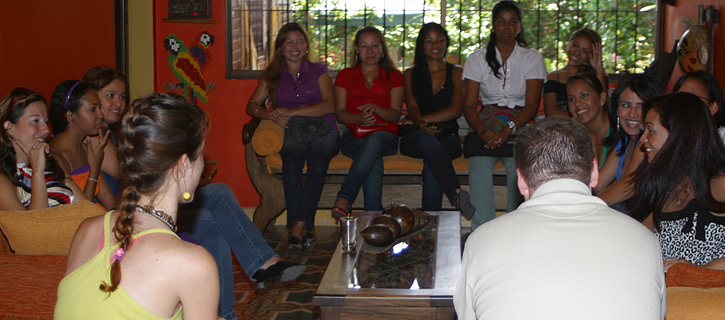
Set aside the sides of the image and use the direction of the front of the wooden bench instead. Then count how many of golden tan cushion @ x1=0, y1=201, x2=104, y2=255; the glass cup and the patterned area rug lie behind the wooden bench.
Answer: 0

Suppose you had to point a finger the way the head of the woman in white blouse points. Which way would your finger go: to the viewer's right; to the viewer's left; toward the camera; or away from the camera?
toward the camera

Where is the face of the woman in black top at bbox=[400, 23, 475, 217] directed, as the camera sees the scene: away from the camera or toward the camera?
toward the camera

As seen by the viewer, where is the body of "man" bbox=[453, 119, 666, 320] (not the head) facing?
away from the camera

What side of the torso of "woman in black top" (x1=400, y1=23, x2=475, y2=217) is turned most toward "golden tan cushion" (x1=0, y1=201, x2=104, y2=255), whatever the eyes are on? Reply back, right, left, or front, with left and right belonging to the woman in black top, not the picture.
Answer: front

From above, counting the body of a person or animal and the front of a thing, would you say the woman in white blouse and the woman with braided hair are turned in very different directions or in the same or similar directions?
very different directions

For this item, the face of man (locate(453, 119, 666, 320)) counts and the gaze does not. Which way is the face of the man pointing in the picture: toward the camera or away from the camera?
away from the camera

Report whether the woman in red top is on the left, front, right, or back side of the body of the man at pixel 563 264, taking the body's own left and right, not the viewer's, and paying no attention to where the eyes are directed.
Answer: front

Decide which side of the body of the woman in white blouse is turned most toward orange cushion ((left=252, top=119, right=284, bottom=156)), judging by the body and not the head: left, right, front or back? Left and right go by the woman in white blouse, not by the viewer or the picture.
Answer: right

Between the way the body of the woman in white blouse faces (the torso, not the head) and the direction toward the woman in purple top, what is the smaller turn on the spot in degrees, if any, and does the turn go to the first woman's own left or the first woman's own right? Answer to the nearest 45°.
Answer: approximately 90° to the first woman's own right

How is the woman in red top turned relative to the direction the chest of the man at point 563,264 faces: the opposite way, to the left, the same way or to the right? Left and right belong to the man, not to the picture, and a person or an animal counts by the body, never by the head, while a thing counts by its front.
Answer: the opposite way

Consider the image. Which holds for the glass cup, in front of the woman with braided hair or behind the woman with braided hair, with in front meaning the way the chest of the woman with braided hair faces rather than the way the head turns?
in front

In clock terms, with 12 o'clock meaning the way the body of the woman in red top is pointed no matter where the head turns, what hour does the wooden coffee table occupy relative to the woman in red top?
The wooden coffee table is roughly at 12 o'clock from the woman in red top.

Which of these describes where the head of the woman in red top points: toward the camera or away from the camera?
toward the camera

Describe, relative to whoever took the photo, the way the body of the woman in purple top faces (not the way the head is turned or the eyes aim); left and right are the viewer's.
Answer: facing the viewer

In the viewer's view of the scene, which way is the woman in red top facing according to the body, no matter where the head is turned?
toward the camera

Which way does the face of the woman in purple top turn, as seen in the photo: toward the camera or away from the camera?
toward the camera
